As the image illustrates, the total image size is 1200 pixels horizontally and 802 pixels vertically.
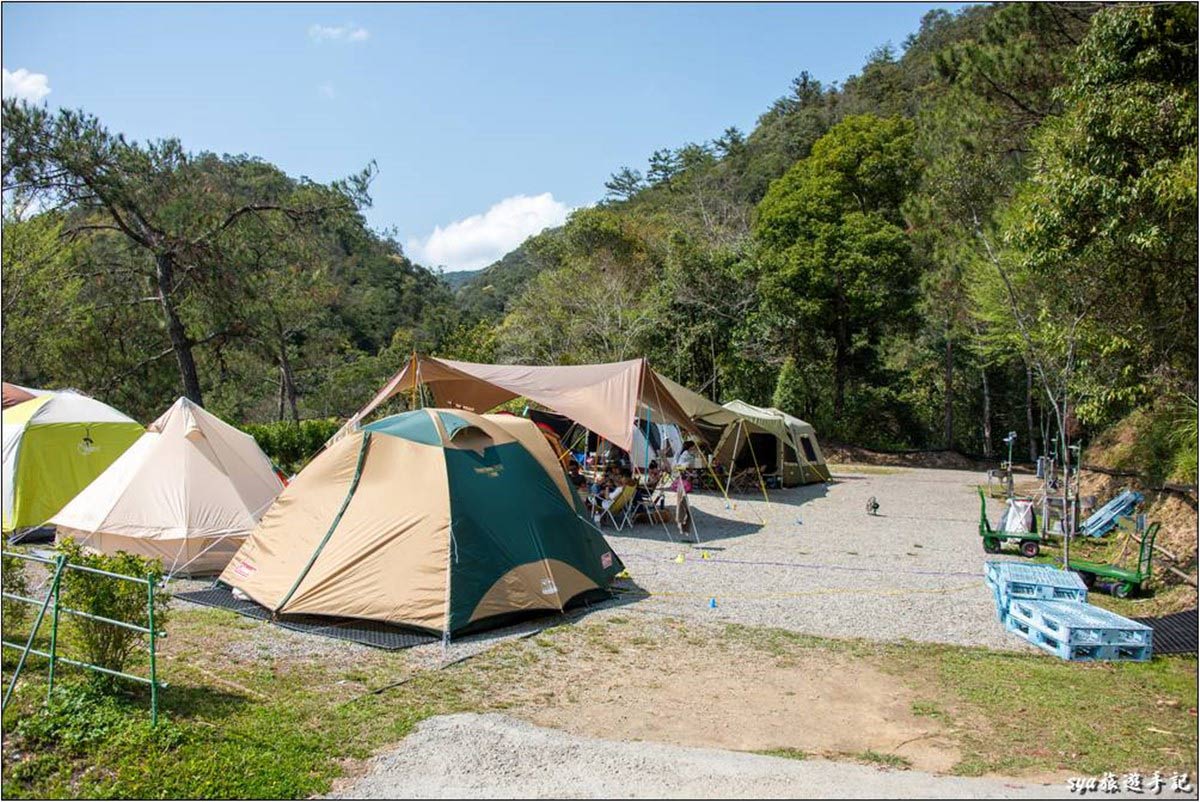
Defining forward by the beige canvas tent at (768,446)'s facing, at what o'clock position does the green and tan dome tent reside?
The green and tan dome tent is roughly at 11 o'clock from the beige canvas tent.

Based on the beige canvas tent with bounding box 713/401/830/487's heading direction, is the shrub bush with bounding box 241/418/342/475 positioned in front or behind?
in front

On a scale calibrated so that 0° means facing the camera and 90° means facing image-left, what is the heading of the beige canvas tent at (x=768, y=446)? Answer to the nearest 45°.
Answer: approximately 45°

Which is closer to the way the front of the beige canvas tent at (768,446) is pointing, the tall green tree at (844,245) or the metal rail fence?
the metal rail fence

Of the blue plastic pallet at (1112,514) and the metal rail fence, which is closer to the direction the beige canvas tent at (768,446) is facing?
the metal rail fence

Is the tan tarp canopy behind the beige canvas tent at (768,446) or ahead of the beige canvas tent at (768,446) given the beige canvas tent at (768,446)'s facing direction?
ahead
